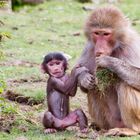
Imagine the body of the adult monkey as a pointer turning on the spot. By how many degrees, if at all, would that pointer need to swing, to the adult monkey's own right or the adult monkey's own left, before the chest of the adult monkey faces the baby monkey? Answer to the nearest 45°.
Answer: approximately 45° to the adult monkey's own right

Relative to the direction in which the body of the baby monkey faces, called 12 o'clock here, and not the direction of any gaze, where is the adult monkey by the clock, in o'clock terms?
The adult monkey is roughly at 9 o'clock from the baby monkey.

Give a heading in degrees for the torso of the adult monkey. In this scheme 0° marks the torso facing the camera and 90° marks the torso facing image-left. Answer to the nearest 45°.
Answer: approximately 45°

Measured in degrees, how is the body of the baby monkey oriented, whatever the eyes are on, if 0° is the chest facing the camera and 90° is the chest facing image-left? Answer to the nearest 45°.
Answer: approximately 0°
